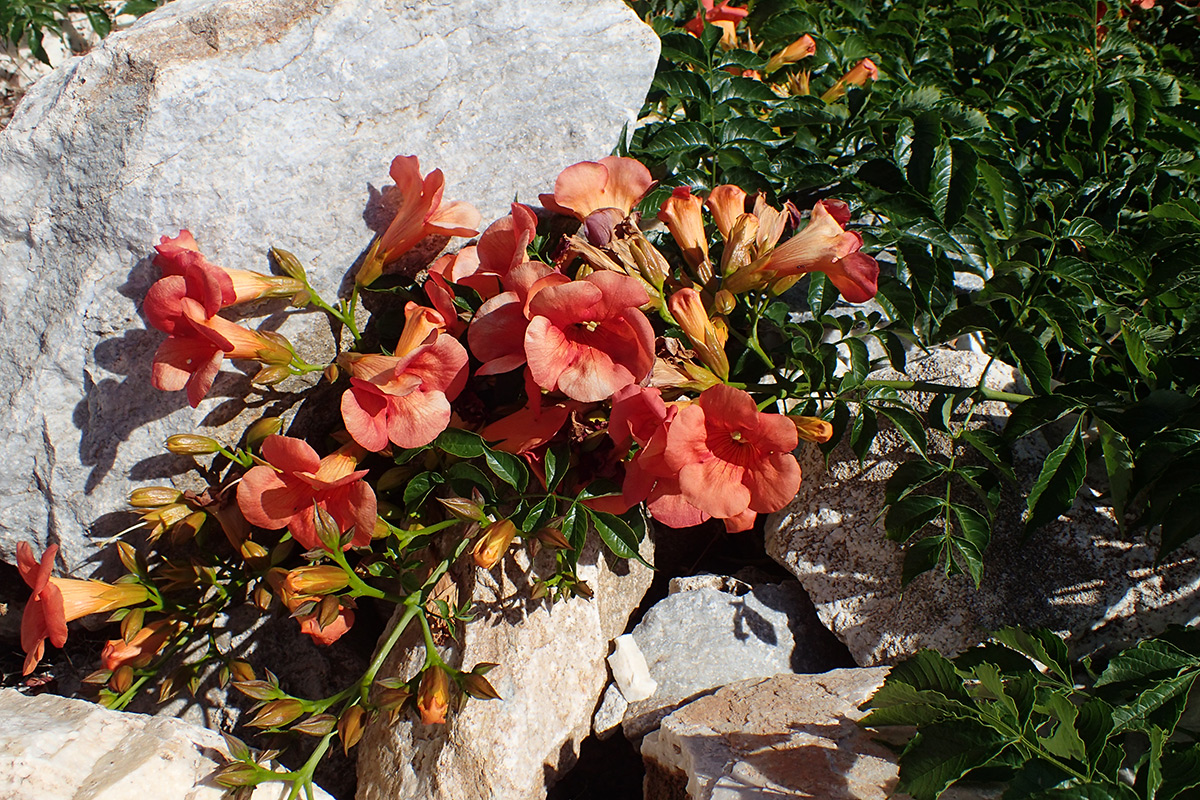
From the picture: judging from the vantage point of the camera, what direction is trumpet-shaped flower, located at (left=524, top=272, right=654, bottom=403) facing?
facing the viewer

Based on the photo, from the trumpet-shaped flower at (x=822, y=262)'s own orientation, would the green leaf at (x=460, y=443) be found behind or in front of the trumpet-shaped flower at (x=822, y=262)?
behind

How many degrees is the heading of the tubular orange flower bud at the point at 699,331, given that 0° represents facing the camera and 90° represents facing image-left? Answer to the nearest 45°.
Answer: approximately 90°

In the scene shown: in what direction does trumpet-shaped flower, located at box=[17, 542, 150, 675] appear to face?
to the viewer's left

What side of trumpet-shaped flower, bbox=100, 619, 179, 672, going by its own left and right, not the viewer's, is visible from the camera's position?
left

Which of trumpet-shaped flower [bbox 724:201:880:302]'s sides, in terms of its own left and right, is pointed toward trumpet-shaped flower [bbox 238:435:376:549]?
back

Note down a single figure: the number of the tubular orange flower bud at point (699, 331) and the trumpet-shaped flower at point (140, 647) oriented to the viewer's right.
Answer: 0

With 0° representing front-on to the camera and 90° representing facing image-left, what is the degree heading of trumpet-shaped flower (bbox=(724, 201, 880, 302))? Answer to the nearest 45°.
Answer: approximately 270°

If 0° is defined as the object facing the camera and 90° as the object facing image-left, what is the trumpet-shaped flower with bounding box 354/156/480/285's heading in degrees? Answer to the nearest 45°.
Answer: approximately 270°

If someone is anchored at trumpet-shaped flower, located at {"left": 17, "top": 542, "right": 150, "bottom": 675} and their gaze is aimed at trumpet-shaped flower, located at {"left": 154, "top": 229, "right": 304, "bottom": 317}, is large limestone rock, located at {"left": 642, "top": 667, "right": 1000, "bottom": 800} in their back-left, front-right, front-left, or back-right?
front-right

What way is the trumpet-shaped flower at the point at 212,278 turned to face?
to the viewer's left
